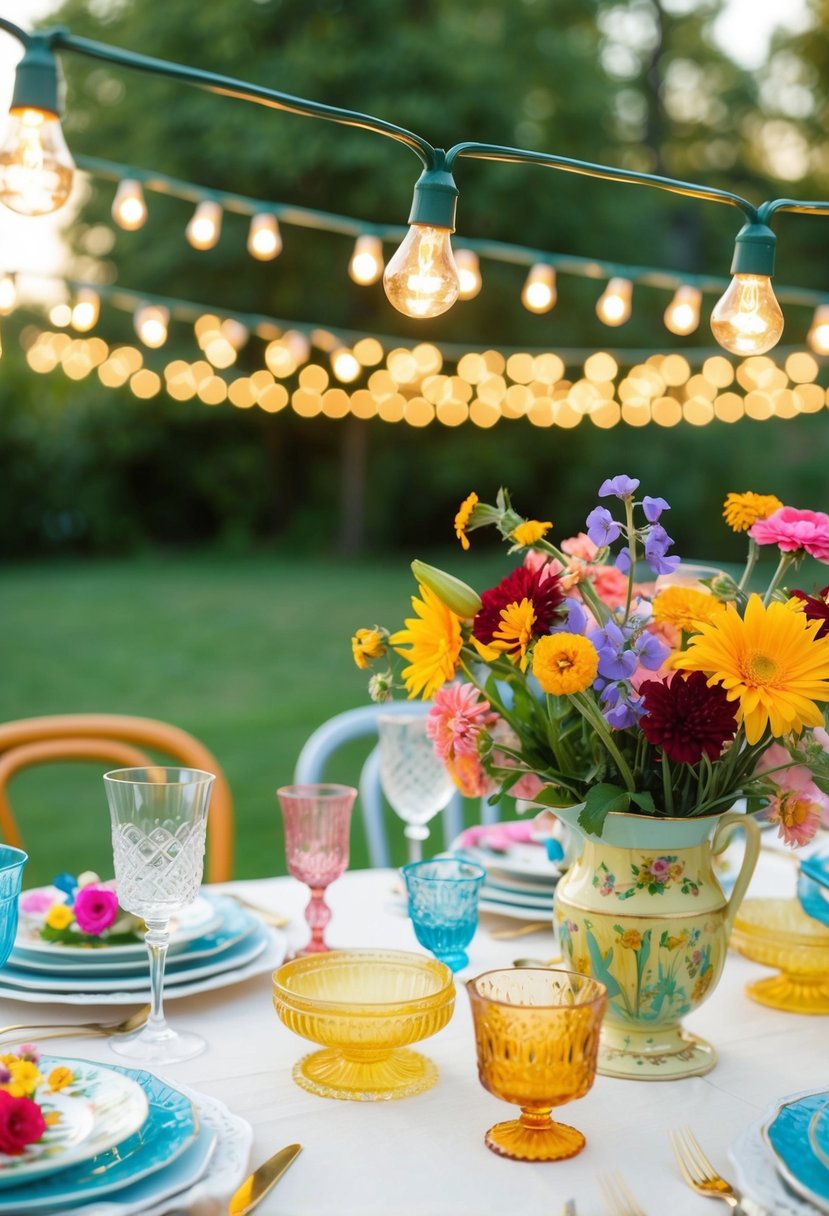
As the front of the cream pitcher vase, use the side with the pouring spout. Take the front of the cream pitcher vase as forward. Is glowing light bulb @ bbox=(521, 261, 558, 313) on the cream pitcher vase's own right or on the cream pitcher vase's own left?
on the cream pitcher vase's own right

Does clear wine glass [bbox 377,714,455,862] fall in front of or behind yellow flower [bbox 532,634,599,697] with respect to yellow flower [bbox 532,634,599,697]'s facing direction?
behind

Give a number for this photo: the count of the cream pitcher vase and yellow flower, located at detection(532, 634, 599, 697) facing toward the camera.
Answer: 1

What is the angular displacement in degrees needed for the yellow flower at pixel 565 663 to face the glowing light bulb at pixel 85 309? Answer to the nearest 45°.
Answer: approximately 135° to its right

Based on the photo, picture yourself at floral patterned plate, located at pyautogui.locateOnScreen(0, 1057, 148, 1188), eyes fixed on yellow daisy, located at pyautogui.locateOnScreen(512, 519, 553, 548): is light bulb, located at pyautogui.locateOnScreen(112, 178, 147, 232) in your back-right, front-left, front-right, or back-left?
front-left

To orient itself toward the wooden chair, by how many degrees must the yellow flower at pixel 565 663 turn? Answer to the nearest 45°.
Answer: approximately 135° to its right

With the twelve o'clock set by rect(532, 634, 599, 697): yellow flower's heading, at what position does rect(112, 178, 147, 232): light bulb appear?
The light bulb is roughly at 5 o'clock from the yellow flower.

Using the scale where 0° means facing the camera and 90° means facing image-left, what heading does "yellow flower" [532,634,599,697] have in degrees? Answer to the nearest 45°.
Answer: approximately 0°

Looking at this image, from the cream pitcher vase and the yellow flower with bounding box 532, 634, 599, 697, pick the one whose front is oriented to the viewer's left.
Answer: the cream pitcher vase

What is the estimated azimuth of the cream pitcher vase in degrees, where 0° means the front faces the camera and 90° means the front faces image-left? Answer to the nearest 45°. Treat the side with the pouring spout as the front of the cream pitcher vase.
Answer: approximately 90°

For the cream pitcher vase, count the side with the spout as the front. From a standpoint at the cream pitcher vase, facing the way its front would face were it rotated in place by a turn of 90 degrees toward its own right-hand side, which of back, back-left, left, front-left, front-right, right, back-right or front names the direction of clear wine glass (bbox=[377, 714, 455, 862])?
front-left
